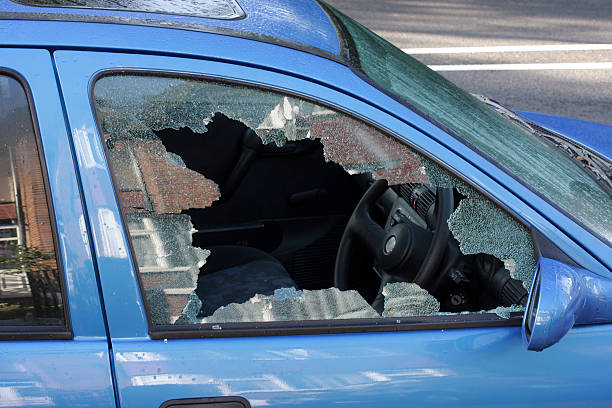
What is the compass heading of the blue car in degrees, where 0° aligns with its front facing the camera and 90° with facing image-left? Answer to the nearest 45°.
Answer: approximately 270°
